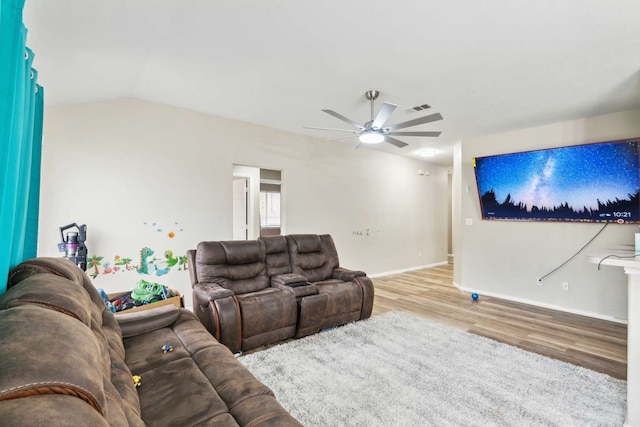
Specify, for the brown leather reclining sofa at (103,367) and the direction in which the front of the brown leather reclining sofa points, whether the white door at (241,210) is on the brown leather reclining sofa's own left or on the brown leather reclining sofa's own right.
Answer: on the brown leather reclining sofa's own left

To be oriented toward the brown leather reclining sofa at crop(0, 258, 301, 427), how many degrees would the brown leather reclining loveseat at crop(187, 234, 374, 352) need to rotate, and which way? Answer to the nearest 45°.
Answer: approximately 45° to its right

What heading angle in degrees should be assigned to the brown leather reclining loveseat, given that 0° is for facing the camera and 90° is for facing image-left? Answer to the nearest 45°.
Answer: approximately 315°

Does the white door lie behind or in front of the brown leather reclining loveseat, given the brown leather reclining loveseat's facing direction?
behind

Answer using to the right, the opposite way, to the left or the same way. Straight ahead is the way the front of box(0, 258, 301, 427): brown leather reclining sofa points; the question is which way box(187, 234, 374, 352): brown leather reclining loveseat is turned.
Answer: to the right

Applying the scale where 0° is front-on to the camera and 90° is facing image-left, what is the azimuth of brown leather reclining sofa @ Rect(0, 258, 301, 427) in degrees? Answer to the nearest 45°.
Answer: approximately 270°
